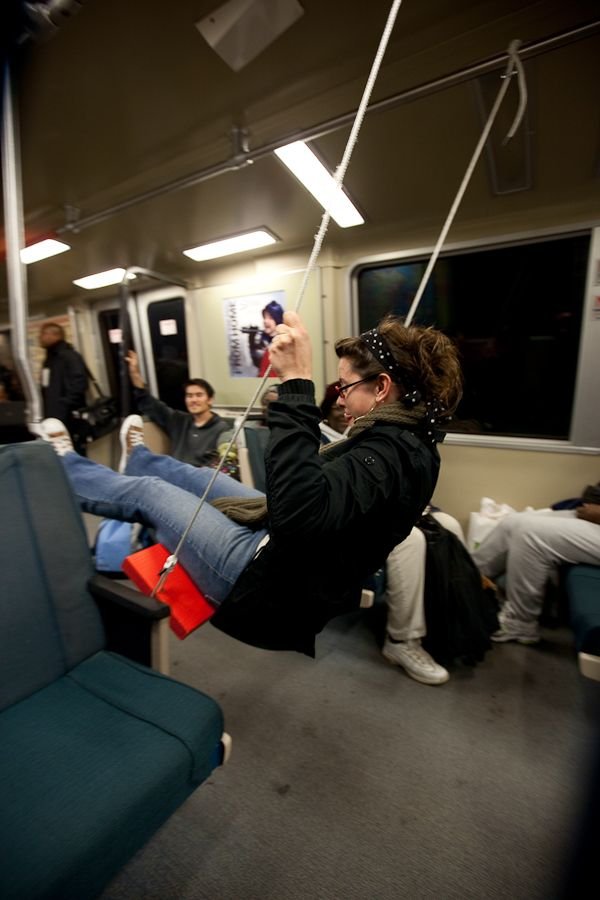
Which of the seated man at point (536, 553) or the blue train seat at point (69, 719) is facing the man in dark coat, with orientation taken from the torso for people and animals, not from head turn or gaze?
the seated man

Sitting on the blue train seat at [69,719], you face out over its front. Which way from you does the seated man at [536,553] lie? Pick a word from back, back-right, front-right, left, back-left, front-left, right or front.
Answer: front-left

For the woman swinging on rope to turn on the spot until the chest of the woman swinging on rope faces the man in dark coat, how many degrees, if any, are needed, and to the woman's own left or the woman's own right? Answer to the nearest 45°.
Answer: approximately 45° to the woman's own right

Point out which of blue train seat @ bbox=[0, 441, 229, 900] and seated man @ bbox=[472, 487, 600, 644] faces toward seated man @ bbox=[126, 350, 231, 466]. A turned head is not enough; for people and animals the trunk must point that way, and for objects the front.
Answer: seated man @ bbox=[472, 487, 600, 644]

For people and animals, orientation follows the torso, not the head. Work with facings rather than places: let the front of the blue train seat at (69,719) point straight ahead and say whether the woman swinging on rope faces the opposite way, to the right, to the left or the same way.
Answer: the opposite way

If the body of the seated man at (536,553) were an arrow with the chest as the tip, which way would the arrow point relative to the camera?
to the viewer's left

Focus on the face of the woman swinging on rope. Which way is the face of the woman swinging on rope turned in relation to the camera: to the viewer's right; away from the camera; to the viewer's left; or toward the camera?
to the viewer's left

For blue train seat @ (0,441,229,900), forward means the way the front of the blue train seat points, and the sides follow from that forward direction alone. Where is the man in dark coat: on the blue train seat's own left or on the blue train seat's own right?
on the blue train seat's own left

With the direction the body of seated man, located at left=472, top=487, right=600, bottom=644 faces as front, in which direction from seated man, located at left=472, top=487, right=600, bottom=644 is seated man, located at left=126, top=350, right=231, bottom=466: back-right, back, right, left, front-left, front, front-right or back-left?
front

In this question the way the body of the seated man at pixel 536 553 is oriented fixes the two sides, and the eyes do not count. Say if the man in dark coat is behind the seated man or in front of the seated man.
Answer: in front

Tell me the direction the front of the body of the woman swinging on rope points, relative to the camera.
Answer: to the viewer's left
